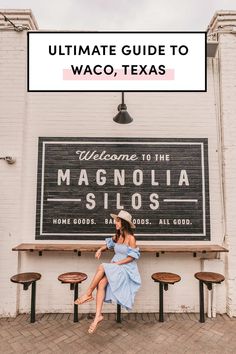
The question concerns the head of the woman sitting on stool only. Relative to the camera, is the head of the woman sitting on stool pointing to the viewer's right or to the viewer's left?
to the viewer's left

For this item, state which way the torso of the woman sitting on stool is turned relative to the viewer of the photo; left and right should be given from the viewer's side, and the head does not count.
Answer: facing the viewer and to the left of the viewer

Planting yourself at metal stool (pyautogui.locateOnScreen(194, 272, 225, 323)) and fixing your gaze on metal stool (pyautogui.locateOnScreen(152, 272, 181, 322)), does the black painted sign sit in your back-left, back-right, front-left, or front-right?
front-right

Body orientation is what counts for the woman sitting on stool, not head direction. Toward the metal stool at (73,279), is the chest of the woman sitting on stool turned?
no

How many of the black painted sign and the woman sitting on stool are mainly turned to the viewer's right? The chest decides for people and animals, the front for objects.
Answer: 0

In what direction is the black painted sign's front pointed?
toward the camera

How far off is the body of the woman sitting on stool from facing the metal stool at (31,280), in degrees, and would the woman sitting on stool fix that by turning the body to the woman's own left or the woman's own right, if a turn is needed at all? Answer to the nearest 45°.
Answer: approximately 45° to the woman's own right

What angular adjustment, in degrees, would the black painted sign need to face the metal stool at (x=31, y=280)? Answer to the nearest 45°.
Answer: approximately 90° to its right
